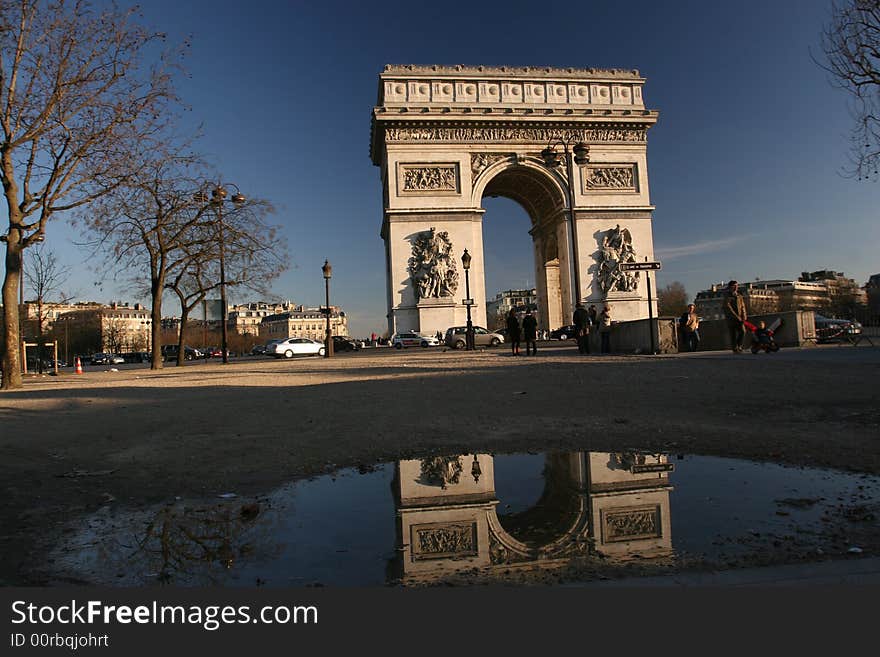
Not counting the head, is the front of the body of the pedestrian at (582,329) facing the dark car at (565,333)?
yes

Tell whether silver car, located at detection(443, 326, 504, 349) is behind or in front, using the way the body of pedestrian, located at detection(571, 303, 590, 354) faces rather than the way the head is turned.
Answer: in front

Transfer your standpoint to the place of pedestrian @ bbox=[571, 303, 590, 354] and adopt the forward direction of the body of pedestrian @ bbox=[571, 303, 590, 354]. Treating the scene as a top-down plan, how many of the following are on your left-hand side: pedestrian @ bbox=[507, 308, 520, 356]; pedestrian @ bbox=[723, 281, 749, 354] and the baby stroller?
1

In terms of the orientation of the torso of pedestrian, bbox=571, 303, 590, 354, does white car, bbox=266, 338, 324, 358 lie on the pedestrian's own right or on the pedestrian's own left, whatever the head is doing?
on the pedestrian's own left

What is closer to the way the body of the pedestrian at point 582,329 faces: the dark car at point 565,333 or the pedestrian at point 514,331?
the dark car

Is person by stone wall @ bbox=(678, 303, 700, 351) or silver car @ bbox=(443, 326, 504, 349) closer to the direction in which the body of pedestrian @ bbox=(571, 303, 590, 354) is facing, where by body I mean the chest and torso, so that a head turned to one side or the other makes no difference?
the silver car

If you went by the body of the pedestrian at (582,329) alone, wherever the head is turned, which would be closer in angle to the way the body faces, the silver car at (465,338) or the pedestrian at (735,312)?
the silver car

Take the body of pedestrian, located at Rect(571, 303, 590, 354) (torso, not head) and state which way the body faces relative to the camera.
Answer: away from the camera

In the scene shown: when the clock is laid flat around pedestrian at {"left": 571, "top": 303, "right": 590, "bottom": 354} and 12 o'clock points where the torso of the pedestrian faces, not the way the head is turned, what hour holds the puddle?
The puddle is roughly at 6 o'clock from the pedestrian.

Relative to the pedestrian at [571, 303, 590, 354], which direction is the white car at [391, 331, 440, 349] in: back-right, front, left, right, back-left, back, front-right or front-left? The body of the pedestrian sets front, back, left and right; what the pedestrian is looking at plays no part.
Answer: front-left

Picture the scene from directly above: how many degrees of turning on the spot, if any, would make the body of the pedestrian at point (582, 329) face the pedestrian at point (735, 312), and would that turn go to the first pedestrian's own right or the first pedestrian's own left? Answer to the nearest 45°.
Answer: approximately 135° to the first pedestrian's own right

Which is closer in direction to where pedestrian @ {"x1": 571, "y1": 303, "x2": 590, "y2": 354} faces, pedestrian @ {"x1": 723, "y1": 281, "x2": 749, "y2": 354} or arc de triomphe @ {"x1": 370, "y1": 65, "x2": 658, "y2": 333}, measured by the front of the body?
the arc de triomphe
